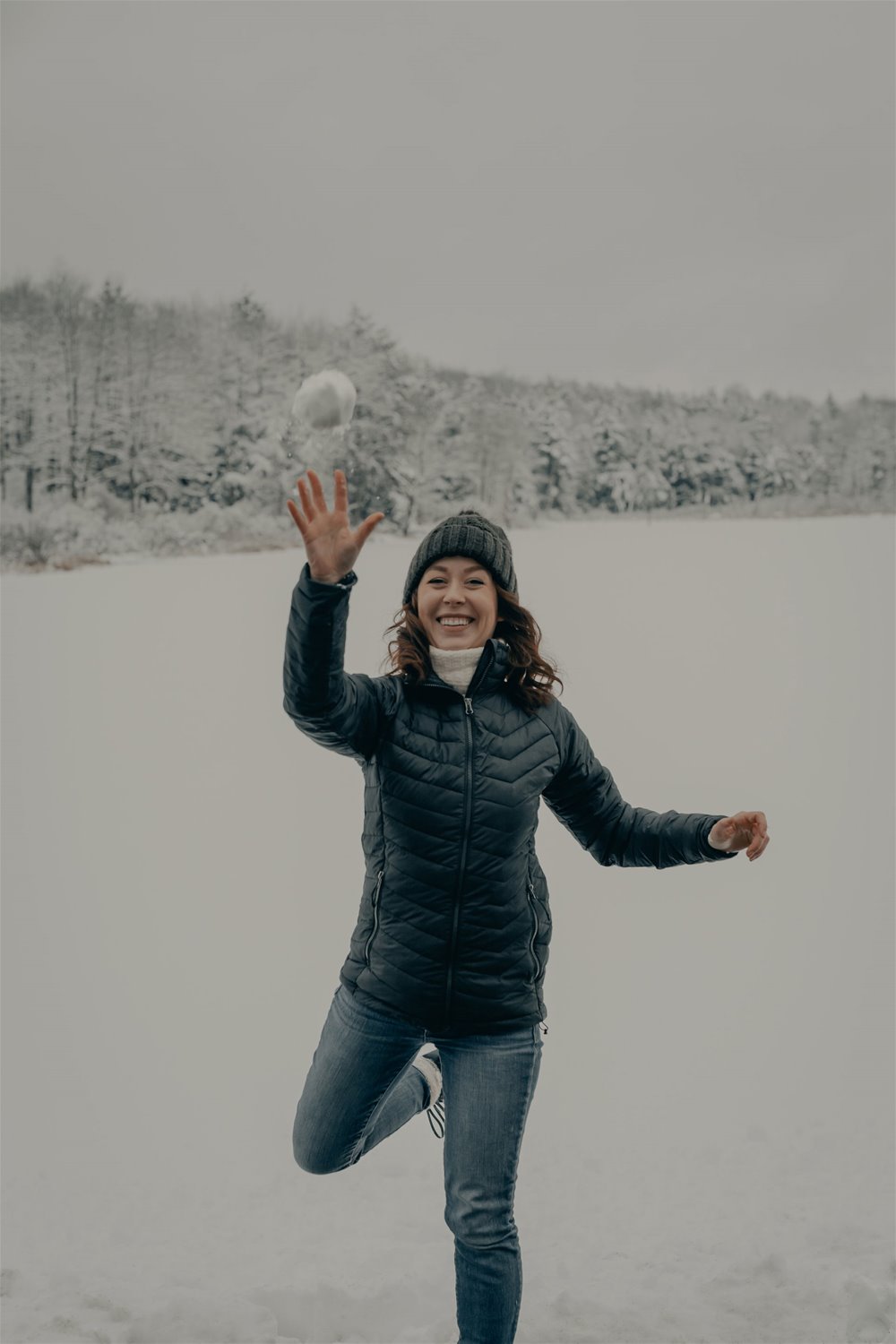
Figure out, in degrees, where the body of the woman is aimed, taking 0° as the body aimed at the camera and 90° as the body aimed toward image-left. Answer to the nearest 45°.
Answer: approximately 0°
